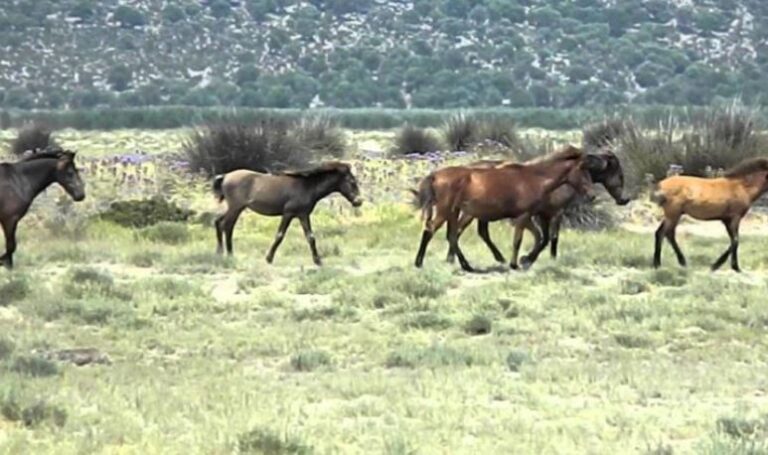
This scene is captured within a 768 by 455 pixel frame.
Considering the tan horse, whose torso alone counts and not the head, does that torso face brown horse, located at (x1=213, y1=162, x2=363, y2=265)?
no

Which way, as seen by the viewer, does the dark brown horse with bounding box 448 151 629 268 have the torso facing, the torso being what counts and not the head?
to the viewer's right

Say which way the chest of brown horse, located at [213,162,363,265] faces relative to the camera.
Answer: to the viewer's right

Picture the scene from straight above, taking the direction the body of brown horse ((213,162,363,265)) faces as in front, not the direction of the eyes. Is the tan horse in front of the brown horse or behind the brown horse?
in front

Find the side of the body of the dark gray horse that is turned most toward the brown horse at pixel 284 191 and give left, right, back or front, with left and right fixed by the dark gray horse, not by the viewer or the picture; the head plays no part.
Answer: front

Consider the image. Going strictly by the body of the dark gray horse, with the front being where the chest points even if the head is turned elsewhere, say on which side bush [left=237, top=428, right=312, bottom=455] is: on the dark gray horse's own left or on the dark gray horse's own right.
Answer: on the dark gray horse's own right

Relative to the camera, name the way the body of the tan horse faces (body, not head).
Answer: to the viewer's right

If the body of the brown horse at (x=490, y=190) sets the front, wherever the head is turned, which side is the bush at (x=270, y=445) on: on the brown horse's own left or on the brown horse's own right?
on the brown horse's own right

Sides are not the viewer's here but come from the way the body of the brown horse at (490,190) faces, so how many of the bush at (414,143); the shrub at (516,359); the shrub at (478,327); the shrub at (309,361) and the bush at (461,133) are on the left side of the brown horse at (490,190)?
2

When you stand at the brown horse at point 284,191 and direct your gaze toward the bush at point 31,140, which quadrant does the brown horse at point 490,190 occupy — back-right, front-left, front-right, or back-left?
back-right

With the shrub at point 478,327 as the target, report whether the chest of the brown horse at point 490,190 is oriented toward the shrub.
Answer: no

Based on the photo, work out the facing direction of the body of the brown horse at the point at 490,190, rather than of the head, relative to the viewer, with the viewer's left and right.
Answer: facing to the right of the viewer

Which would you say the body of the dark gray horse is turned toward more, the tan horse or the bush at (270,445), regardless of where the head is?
the tan horse

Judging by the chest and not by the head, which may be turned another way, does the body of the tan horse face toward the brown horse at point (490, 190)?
no

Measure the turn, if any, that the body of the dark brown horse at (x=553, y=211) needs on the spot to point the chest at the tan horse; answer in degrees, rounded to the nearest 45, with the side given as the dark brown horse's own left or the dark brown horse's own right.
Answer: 0° — it already faces it

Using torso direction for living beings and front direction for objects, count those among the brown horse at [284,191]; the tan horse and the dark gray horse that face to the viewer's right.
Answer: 3

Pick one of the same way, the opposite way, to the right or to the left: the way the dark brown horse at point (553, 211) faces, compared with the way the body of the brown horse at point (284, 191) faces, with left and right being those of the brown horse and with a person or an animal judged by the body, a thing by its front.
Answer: the same way

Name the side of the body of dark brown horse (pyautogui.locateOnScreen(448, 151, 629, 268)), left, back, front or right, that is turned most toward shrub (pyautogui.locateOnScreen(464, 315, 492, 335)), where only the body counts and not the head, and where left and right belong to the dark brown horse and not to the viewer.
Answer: right

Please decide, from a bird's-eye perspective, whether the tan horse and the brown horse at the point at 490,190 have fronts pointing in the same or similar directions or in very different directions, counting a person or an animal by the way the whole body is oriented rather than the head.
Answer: same or similar directions

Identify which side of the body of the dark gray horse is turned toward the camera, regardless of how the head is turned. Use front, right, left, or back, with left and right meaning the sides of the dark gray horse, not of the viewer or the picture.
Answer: right
